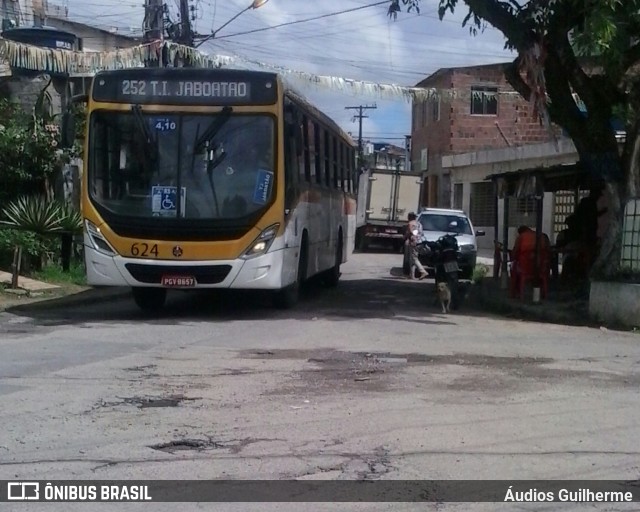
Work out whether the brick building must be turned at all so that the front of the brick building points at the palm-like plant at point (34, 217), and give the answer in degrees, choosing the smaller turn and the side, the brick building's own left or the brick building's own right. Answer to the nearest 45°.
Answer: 0° — it already faces it

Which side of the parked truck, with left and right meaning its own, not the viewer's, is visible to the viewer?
back

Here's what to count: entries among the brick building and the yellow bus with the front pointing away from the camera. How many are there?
0

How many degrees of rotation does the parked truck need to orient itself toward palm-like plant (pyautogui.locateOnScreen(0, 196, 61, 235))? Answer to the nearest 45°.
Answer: approximately 180°

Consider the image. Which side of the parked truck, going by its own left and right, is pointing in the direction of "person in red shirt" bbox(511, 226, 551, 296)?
back

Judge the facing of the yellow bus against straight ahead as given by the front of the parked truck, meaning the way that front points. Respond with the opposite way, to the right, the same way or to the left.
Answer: the opposite way

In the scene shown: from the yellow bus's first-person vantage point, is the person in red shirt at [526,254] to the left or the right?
on its left

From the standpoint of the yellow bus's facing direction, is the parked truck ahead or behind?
behind

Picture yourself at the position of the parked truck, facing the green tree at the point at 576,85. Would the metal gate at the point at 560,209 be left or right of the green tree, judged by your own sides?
left
